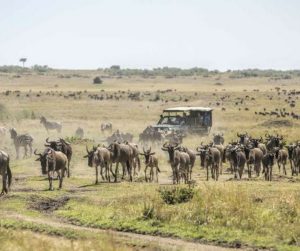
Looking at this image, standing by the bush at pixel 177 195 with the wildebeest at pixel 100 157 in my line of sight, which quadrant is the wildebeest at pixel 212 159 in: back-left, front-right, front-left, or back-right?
front-right

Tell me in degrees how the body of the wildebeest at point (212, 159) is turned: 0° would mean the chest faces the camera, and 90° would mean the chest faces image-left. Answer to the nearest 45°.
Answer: approximately 45°

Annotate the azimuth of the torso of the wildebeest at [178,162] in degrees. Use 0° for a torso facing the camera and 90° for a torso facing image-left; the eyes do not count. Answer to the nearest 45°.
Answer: approximately 45°

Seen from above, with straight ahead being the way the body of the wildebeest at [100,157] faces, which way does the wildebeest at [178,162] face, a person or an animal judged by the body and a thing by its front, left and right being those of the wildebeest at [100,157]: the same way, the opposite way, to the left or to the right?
the same way

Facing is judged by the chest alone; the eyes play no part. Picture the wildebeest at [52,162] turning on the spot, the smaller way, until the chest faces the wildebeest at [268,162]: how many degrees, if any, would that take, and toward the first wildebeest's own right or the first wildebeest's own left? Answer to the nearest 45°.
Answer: approximately 135° to the first wildebeest's own left

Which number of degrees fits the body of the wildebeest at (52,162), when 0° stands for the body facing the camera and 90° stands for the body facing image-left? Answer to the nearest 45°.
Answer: approximately 45°

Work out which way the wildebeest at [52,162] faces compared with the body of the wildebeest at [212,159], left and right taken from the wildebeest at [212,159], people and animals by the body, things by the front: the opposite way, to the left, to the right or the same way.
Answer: the same way

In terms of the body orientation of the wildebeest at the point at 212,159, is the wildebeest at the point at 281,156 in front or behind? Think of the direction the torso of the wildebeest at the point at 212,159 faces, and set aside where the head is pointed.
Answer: behind

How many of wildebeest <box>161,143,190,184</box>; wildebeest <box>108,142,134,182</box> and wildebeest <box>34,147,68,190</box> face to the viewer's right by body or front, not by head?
0

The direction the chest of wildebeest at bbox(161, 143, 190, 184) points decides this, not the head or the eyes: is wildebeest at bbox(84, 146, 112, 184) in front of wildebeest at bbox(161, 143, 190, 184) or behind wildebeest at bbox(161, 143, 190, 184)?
in front

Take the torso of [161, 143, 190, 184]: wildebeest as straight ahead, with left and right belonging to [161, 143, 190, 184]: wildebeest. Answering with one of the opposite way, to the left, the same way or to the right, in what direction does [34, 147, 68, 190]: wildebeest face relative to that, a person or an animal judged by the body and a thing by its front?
the same way

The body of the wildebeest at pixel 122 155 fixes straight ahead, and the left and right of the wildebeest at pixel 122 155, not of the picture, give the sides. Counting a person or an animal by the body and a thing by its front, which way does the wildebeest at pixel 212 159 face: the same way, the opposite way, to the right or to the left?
the same way

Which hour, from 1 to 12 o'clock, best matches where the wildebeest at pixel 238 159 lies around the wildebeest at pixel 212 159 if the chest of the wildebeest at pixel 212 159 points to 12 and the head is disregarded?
the wildebeest at pixel 238 159 is roughly at 7 o'clock from the wildebeest at pixel 212 159.

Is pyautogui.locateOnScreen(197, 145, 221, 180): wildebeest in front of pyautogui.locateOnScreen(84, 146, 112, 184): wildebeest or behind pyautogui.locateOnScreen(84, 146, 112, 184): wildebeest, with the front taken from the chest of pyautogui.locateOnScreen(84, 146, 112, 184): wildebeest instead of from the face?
behind

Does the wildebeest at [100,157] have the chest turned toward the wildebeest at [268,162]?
no
